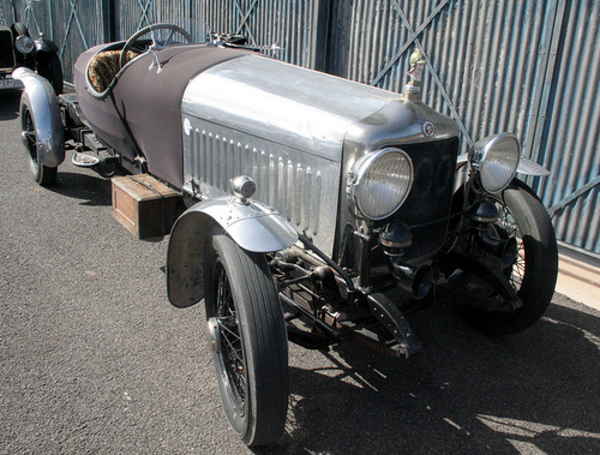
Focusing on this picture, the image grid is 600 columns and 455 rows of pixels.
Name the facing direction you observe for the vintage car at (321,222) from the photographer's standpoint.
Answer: facing the viewer and to the right of the viewer

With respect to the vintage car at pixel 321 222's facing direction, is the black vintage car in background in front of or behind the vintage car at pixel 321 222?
behind
